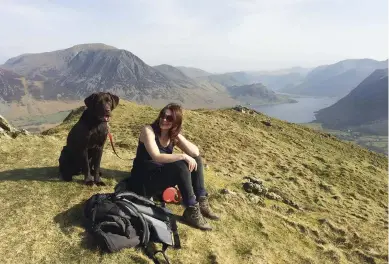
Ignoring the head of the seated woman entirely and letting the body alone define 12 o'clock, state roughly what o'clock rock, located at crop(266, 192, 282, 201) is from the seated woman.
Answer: The rock is roughly at 9 o'clock from the seated woman.

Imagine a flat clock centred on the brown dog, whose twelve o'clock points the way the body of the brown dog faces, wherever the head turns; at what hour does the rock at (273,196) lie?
The rock is roughly at 10 o'clock from the brown dog.

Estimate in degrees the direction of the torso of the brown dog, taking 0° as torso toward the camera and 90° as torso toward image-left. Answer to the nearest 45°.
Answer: approximately 315°

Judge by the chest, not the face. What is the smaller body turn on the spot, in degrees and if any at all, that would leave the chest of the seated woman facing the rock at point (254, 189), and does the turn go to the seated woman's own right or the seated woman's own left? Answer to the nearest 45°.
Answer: approximately 90° to the seated woman's own left

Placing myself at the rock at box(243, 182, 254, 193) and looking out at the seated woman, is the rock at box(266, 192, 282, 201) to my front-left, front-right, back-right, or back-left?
back-left

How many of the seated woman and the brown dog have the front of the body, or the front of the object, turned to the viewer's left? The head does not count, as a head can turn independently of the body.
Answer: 0

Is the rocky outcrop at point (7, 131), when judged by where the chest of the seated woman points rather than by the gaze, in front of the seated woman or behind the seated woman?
behind

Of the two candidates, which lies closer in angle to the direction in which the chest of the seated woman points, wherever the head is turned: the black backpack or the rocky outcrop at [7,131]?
the black backpack

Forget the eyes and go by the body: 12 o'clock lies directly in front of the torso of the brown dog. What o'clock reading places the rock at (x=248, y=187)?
The rock is roughly at 10 o'clock from the brown dog.

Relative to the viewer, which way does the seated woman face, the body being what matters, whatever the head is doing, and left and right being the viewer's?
facing the viewer and to the right of the viewer
